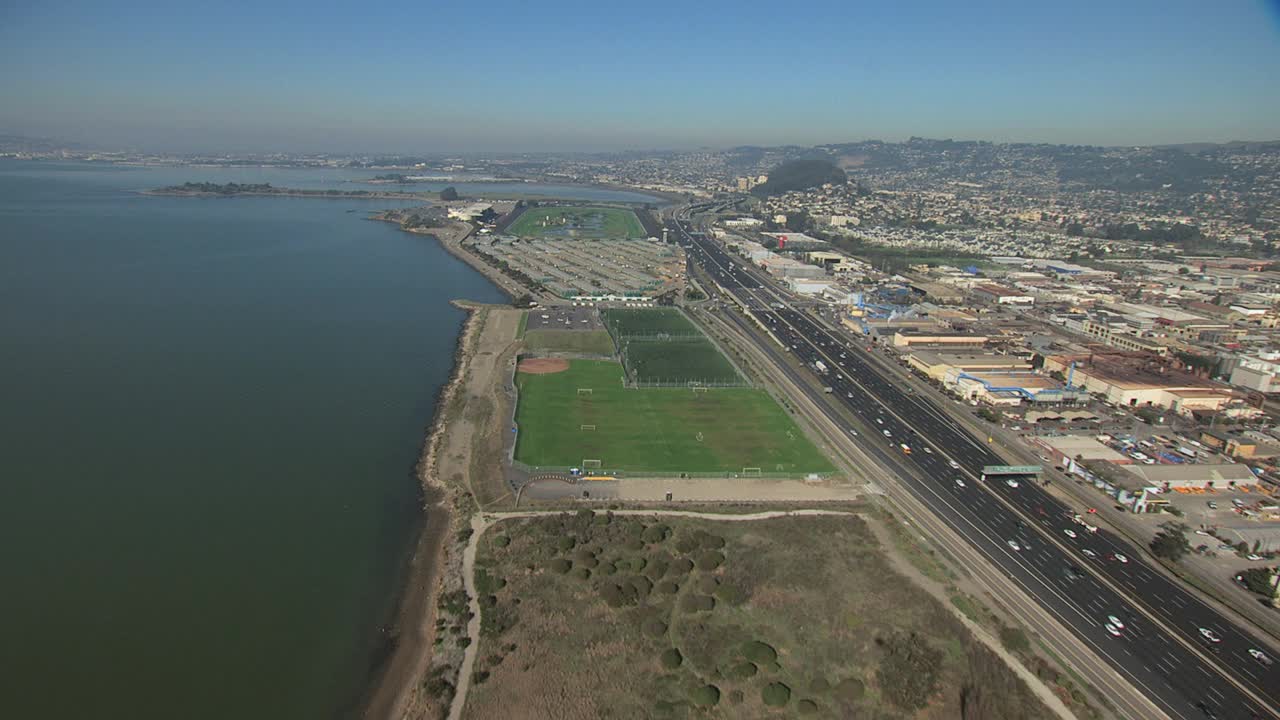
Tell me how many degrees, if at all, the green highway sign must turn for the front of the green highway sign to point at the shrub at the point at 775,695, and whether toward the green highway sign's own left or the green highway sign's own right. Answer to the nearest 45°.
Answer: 0° — it already faces it

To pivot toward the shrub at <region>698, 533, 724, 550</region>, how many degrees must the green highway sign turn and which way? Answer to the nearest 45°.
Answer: approximately 45° to its right

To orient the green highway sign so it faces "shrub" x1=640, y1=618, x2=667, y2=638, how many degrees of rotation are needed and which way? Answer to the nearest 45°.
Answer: approximately 45° to its right

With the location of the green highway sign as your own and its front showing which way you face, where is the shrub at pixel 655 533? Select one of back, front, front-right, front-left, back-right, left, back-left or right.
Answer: front-right

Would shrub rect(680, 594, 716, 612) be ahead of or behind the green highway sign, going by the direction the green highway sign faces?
ahead

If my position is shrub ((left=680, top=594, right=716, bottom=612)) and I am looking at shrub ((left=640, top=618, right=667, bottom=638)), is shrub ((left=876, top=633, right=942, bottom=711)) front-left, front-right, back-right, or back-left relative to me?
back-left

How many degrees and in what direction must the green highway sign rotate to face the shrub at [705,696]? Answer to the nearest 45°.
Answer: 0° — it already faces it

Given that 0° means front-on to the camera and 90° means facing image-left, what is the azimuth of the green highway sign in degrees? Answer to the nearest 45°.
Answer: approximately 0°

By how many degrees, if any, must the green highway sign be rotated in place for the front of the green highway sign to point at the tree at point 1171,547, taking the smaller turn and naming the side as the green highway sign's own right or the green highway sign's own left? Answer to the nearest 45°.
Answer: approximately 45° to the green highway sign's own left

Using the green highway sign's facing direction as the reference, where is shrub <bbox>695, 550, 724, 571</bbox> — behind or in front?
in front
